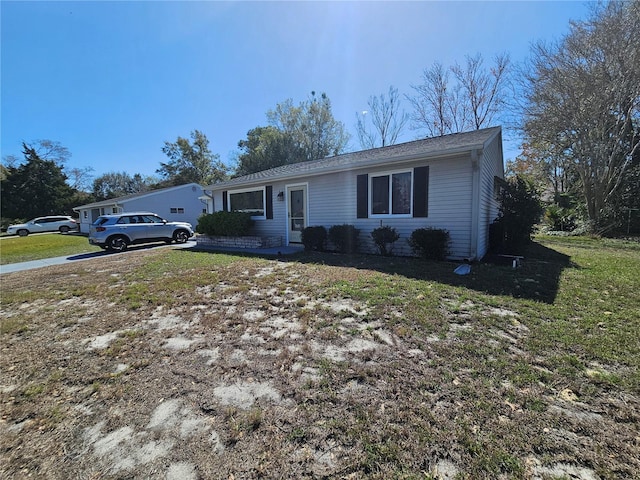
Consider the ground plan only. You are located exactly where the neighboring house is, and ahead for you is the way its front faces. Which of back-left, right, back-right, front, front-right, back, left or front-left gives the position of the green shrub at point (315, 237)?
front-left

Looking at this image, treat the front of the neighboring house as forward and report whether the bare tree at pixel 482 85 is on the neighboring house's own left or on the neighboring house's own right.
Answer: on the neighboring house's own left

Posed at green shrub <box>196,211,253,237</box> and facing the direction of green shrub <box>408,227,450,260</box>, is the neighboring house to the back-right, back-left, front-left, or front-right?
back-left

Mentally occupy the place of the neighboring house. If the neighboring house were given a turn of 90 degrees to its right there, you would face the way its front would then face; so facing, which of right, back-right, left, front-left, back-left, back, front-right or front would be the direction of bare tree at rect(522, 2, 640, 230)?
back

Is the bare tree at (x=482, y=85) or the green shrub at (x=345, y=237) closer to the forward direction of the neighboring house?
the green shrub

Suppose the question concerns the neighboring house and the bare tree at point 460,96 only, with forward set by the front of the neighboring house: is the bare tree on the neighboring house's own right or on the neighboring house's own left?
on the neighboring house's own left

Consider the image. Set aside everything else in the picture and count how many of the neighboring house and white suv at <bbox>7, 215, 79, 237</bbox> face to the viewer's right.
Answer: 0

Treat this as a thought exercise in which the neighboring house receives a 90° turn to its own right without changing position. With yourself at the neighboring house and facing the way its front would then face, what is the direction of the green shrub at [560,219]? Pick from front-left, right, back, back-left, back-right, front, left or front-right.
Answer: back

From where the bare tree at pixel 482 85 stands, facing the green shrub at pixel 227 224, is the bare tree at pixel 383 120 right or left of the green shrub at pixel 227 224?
right

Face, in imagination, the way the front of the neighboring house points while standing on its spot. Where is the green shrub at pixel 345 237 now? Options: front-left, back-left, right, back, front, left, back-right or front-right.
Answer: front-left

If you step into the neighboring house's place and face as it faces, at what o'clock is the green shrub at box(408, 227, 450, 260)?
The green shrub is roughly at 10 o'clock from the neighboring house.

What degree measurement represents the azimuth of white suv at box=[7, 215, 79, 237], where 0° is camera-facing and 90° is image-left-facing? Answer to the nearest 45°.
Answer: approximately 90°
